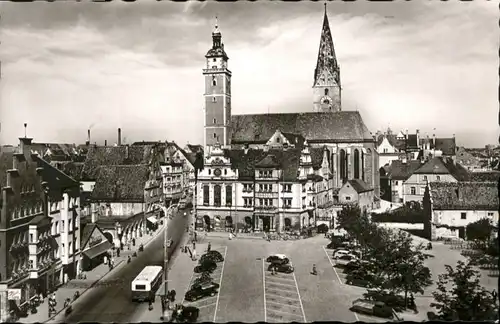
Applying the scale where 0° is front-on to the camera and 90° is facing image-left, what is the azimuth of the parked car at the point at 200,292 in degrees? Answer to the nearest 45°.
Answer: approximately 45°

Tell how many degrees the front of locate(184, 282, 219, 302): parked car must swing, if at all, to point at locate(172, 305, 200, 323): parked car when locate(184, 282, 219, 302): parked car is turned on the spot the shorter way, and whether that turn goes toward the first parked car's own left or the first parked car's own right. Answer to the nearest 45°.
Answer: approximately 45° to the first parked car's own left

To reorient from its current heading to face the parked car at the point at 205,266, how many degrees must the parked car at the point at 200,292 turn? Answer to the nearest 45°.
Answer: approximately 135° to its right
